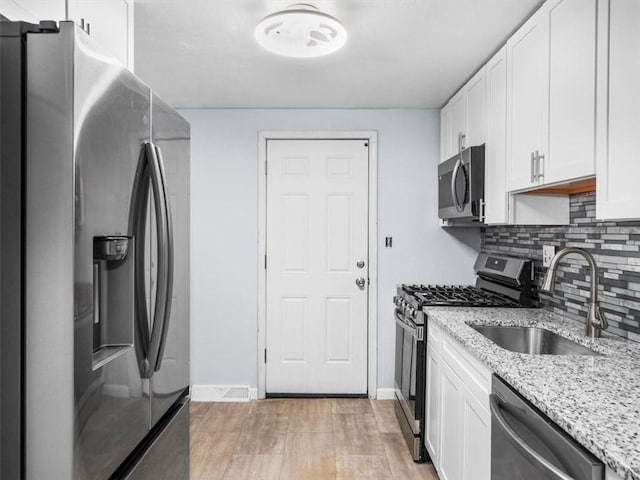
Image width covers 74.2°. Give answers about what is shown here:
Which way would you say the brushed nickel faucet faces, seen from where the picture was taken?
facing the viewer and to the left of the viewer

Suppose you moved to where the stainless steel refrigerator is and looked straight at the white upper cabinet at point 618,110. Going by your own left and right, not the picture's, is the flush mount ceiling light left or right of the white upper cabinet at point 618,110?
left

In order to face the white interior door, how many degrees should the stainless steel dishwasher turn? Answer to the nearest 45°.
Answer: approximately 90° to its right

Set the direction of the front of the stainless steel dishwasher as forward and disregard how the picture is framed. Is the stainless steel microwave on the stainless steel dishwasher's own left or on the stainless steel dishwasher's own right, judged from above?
on the stainless steel dishwasher's own right

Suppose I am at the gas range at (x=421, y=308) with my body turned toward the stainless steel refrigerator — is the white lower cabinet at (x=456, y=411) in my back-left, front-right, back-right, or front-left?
front-left

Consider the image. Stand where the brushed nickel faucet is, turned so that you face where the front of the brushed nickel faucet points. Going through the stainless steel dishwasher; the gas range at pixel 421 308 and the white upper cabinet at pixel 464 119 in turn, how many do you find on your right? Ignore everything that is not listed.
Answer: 2

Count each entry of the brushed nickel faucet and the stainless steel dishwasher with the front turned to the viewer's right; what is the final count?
0

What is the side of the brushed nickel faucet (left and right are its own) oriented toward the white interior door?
right

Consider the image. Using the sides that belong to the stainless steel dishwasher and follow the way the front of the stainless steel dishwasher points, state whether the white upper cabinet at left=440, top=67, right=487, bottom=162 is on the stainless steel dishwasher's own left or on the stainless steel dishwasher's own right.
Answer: on the stainless steel dishwasher's own right

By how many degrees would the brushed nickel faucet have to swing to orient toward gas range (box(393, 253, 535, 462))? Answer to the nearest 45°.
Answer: approximately 90° to its right

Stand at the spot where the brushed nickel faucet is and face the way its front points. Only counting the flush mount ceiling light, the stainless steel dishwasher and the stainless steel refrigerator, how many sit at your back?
0

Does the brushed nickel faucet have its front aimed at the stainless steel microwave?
no

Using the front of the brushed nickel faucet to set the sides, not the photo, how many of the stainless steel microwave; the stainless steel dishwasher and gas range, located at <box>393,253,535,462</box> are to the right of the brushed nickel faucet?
2

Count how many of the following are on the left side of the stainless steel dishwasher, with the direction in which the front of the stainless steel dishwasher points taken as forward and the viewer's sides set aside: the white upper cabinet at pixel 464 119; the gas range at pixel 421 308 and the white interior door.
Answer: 0

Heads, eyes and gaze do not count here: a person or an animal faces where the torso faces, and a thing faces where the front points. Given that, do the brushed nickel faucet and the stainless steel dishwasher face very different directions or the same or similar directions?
same or similar directions

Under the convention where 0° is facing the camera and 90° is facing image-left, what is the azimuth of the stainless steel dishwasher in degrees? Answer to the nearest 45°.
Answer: approximately 45°
